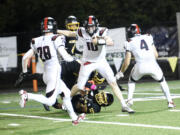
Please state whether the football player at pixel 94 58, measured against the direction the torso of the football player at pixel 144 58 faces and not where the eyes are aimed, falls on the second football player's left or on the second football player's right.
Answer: on the second football player's left

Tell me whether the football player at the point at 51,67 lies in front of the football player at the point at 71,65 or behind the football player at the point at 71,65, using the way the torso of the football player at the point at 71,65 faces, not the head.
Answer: in front

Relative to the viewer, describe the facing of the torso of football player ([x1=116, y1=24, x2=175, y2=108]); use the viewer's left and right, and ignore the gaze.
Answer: facing away from the viewer and to the left of the viewer

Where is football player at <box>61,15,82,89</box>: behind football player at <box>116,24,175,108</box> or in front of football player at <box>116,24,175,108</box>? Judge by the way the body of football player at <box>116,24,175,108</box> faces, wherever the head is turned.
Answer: in front
